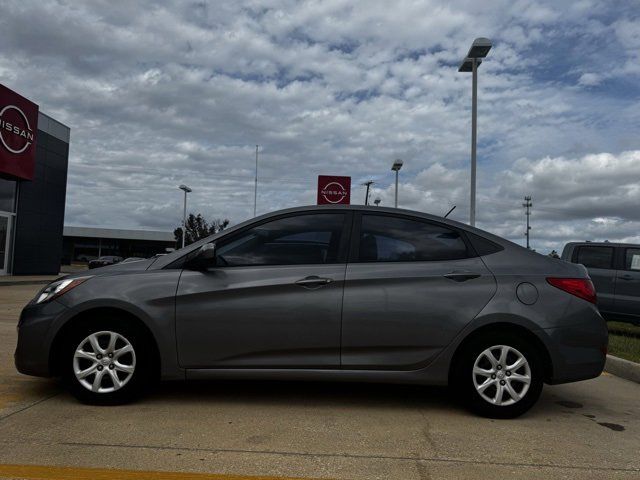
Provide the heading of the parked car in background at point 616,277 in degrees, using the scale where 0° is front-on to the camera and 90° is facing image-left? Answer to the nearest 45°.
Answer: approximately 270°

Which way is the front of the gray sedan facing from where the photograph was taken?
facing to the left of the viewer

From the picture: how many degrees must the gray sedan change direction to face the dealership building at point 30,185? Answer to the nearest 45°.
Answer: approximately 45° to its right

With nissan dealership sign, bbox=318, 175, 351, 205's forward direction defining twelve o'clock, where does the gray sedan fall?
The gray sedan is roughly at 12 o'clock from the nissan dealership sign.

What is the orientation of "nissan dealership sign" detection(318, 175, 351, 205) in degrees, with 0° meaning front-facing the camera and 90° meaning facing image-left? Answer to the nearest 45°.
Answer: approximately 0°

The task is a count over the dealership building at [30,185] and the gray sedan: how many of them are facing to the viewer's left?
1

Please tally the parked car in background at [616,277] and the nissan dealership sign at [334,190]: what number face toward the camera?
1

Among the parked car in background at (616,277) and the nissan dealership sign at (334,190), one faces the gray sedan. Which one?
the nissan dealership sign
